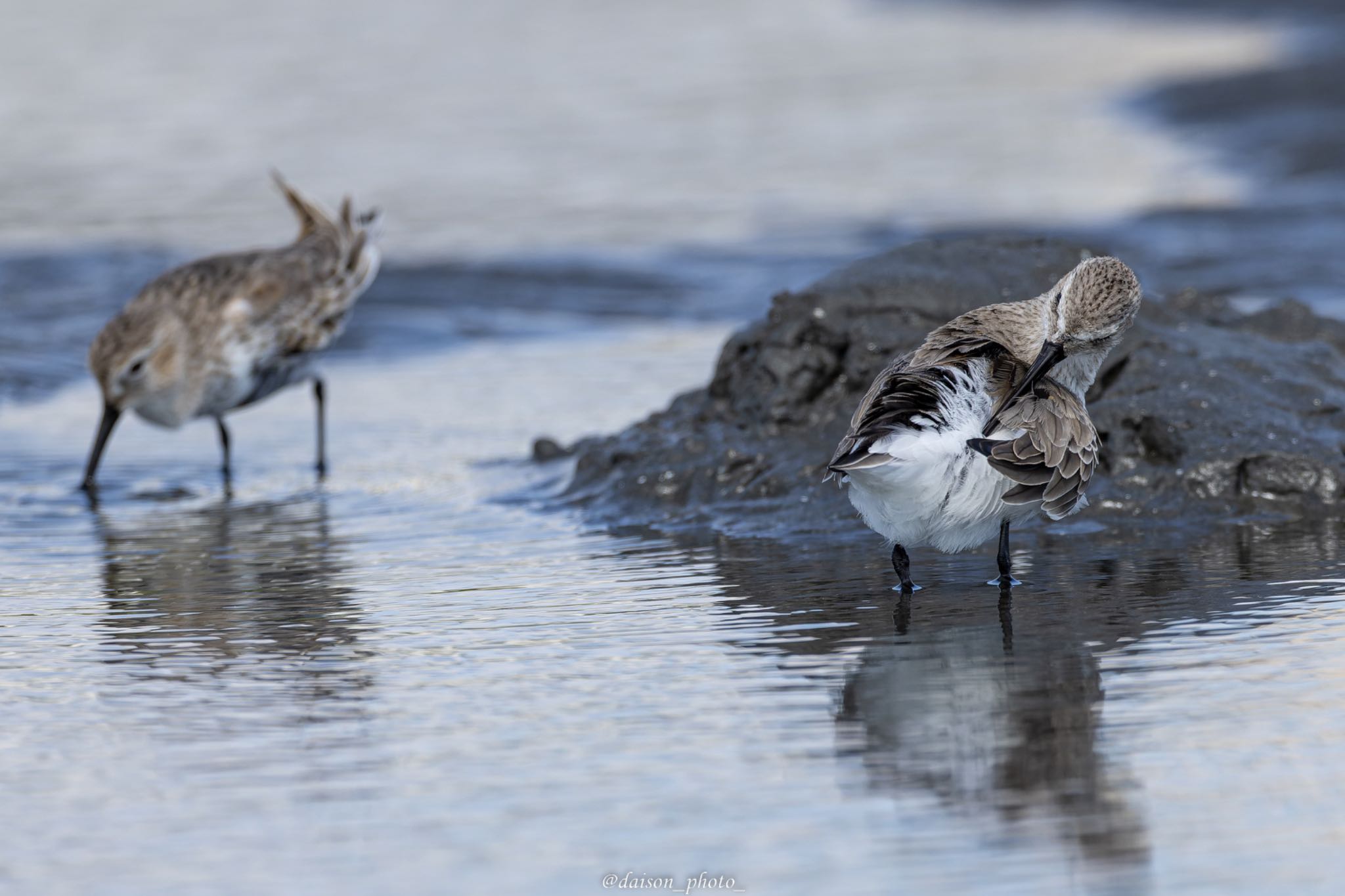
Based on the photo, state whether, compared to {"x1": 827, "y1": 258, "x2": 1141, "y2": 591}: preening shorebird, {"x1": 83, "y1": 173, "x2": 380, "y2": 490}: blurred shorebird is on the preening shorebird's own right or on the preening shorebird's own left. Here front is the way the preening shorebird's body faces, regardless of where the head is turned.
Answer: on the preening shorebird's own left

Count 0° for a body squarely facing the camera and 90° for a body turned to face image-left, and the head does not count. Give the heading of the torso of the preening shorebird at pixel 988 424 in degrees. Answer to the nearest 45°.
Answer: approximately 225°
